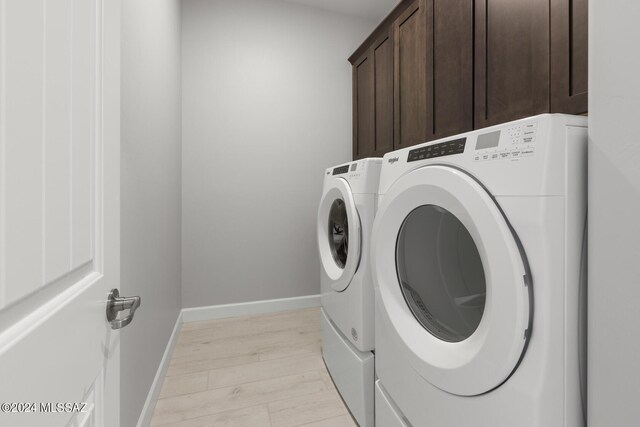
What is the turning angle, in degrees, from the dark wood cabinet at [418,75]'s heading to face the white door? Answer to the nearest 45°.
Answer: approximately 45° to its left

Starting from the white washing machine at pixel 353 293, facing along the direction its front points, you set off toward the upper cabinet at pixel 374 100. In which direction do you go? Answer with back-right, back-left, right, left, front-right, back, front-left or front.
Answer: back-right

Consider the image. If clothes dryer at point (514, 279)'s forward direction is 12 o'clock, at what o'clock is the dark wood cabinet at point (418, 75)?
The dark wood cabinet is roughly at 4 o'clock from the clothes dryer.

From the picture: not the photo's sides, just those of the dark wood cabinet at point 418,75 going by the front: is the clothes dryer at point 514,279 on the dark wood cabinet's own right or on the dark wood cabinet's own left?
on the dark wood cabinet's own left

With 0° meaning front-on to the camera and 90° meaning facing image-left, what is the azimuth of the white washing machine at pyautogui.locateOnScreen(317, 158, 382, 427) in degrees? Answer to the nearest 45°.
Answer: approximately 45°

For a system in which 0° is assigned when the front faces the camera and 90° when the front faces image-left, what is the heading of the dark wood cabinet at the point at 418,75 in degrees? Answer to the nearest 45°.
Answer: approximately 45°

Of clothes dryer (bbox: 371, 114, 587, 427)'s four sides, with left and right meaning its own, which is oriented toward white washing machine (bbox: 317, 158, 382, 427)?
right
